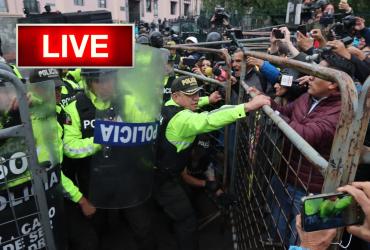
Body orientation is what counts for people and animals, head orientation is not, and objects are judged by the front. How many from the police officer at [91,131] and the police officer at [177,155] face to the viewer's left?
0

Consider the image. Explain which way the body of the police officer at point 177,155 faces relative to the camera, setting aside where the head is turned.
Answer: to the viewer's right

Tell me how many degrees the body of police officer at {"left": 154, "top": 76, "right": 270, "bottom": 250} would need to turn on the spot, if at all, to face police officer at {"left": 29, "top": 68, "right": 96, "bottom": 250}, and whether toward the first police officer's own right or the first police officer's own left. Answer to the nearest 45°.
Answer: approximately 180°

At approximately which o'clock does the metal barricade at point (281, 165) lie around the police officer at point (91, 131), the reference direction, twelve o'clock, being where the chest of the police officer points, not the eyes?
The metal barricade is roughly at 12 o'clock from the police officer.

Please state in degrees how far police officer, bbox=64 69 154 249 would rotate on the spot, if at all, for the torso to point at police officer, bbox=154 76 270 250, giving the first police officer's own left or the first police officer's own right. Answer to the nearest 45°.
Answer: approximately 45° to the first police officer's own left

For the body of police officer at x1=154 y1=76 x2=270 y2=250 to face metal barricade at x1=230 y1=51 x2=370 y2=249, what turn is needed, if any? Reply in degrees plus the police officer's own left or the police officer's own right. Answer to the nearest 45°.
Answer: approximately 45° to the police officer's own right

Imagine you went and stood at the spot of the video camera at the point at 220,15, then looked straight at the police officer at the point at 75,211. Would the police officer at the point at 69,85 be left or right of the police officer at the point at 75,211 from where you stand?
right

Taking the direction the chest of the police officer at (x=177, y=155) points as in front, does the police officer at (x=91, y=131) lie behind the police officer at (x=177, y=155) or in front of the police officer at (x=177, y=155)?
behind

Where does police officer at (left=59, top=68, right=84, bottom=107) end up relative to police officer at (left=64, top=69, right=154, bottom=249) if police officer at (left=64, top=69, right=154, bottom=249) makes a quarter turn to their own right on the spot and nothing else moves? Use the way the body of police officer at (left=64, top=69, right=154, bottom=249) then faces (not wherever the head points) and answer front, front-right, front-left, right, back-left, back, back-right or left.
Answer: back-right

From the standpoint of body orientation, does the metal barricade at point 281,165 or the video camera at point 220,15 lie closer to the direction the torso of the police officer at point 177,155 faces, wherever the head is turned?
the metal barricade

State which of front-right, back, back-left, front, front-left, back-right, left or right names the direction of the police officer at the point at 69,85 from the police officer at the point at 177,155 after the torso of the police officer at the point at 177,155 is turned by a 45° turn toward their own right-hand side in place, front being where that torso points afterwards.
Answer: back

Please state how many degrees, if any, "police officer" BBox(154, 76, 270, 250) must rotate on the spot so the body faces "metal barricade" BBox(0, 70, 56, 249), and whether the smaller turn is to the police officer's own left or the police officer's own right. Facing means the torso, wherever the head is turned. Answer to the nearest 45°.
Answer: approximately 135° to the police officer's own right
